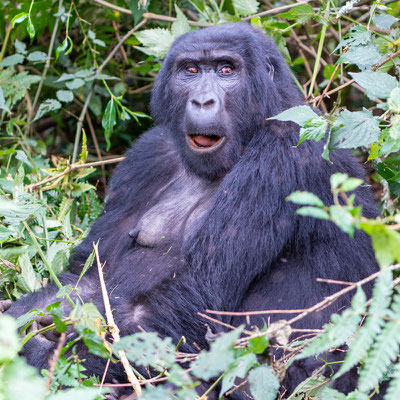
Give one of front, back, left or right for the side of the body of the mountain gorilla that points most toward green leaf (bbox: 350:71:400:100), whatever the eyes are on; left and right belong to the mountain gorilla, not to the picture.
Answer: left

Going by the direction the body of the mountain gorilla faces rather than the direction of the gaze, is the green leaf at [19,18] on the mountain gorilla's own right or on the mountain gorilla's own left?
on the mountain gorilla's own right

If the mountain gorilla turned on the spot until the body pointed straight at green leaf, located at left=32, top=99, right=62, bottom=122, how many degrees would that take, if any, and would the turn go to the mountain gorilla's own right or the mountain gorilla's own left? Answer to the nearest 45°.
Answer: approximately 90° to the mountain gorilla's own right

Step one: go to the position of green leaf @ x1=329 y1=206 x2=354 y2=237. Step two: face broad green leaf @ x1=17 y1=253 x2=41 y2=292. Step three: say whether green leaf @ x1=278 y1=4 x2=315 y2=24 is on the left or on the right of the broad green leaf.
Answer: right

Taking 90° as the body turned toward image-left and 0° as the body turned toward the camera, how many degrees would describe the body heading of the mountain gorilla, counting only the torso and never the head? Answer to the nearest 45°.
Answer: approximately 45°

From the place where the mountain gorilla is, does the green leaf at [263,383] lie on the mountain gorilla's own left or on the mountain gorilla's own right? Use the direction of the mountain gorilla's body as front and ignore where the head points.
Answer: on the mountain gorilla's own left

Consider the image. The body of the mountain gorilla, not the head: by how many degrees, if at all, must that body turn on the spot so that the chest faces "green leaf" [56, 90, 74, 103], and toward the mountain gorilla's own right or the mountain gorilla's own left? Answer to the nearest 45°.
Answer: approximately 90° to the mountain gorilla's own right

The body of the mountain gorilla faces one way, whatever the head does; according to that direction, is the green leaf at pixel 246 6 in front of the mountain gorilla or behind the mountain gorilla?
behind

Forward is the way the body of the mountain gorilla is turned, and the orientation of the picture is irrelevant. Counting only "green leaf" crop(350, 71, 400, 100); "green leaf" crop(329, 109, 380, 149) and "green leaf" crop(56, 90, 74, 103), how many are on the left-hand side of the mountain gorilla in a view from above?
2

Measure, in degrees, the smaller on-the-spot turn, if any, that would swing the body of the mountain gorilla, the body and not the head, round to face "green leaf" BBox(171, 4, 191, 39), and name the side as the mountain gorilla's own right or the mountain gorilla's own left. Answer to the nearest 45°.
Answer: approximately 135° to the mountain gorilla's own right
